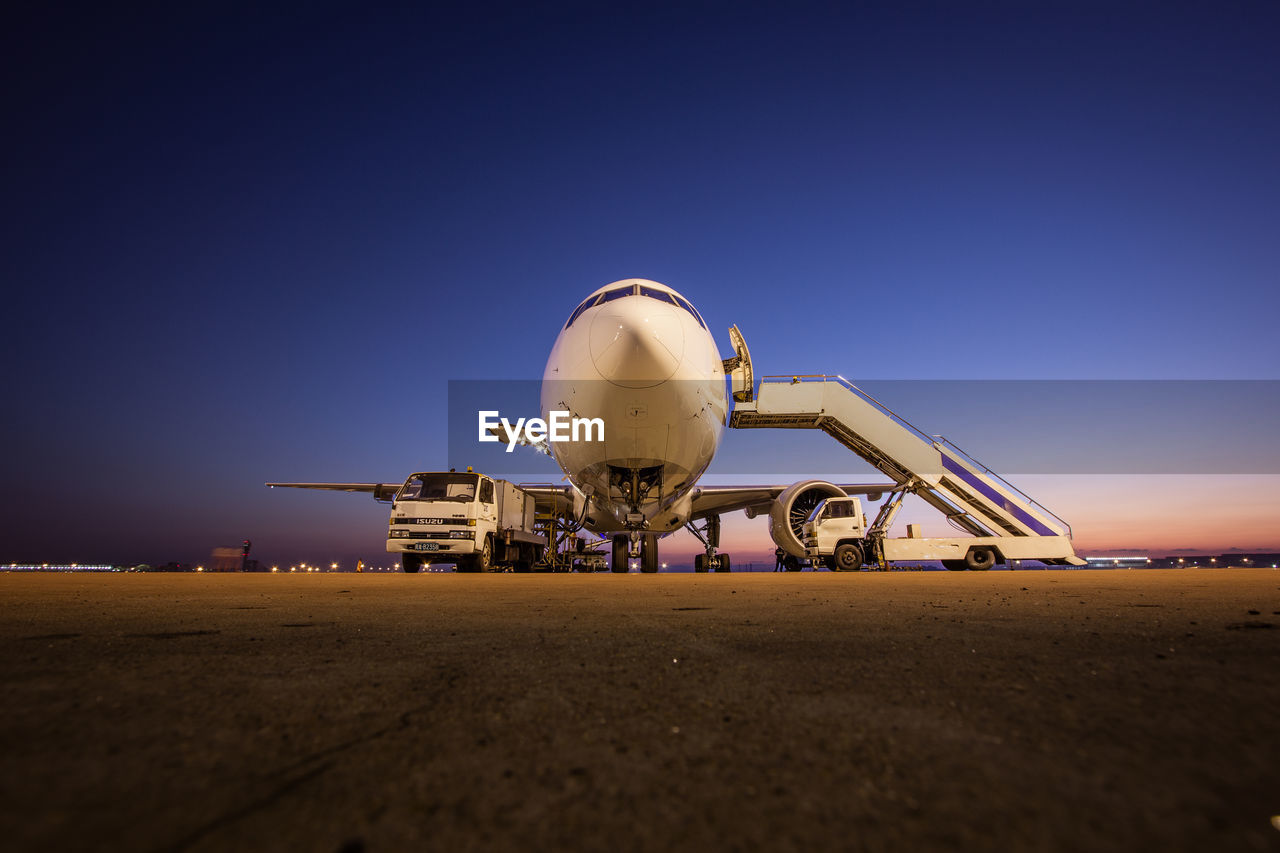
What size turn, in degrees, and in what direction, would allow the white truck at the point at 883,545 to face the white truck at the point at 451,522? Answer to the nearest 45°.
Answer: approximately 45° to its left

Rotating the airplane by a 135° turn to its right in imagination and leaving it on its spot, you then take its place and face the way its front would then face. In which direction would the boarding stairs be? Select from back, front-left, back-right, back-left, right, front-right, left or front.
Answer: back

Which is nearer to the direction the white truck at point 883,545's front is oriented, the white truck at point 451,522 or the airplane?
the white truck

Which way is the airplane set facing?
toward the camera

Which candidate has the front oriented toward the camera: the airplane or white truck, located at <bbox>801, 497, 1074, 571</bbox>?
the airplane

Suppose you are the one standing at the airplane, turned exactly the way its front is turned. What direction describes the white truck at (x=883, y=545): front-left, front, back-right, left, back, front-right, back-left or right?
front-left

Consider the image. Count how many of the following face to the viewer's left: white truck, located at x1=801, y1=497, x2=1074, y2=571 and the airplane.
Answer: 1

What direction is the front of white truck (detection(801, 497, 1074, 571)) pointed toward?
to the viewer's left
